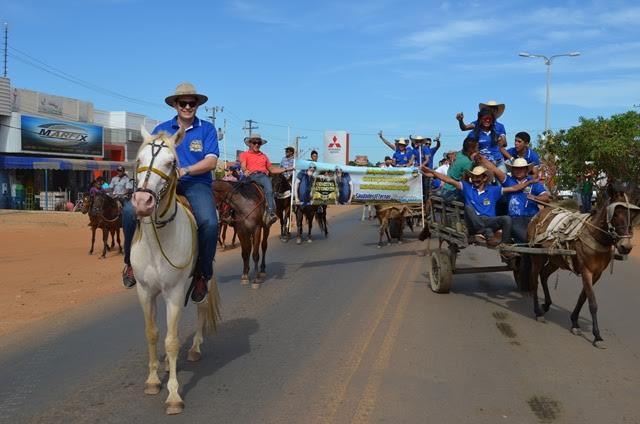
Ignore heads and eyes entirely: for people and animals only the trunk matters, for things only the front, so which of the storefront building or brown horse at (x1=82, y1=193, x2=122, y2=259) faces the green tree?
the storefront building

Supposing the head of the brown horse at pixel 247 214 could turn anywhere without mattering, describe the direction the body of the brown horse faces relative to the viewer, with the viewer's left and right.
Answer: facing the viewer and to the left of the viewer

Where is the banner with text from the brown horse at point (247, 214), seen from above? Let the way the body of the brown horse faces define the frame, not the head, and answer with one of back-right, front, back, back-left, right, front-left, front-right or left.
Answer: back

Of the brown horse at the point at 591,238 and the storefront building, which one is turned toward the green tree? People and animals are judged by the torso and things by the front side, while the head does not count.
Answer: the storefront building

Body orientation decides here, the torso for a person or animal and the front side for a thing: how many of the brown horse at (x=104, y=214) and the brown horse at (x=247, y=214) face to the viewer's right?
0

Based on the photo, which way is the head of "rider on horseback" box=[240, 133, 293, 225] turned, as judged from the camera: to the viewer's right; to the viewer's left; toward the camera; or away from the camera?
toward the camera

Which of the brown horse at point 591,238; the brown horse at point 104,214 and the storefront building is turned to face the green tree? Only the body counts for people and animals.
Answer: the storefront building

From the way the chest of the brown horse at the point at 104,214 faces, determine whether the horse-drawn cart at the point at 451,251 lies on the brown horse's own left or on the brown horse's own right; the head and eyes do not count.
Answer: on the brown horse's own left

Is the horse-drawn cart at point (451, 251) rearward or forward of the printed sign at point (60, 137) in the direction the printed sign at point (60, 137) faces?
forward

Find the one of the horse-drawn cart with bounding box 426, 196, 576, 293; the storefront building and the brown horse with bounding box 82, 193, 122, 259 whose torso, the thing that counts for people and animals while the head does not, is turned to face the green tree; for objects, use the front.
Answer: the storefront building

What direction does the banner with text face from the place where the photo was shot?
facing the viewer

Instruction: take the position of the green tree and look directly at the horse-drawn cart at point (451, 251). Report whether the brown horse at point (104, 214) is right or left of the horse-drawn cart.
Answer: right

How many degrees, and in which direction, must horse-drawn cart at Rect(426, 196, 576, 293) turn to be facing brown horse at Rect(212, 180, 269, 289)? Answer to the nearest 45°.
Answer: approximately 135° to its right

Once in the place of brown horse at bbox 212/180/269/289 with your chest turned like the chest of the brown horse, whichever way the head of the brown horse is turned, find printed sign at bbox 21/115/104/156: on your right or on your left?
on your right

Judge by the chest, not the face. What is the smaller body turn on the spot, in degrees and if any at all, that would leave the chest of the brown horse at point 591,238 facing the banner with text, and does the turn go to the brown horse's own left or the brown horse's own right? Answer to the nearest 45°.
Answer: approximately 180°

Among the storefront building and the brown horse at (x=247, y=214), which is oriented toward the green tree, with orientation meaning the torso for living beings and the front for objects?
the storefront building

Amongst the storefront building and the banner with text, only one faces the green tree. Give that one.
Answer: the storefront building

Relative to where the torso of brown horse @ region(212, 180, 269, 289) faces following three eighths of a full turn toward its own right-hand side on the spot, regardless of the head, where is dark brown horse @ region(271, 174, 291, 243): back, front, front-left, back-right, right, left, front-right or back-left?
front

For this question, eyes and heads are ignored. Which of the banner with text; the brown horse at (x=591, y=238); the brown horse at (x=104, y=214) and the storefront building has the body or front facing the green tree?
the storefront building

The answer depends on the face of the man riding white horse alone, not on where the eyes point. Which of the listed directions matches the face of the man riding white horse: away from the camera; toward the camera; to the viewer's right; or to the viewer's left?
toward the camera

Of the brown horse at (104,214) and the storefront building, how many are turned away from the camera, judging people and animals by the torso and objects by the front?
0

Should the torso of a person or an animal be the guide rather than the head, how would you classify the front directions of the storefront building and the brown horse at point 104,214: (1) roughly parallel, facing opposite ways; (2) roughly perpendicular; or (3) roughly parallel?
roughly perpendicular

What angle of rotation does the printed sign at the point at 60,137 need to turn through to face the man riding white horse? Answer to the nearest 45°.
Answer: approximately 45° to its right

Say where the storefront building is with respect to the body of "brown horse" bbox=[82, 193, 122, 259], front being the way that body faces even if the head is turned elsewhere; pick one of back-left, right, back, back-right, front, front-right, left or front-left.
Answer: back-right
